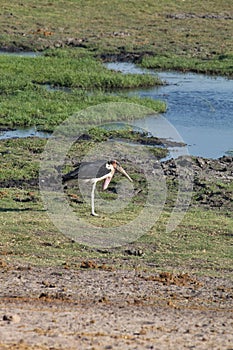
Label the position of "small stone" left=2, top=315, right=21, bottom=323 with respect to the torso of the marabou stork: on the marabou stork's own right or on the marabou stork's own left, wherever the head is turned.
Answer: on the marabou stork's own right

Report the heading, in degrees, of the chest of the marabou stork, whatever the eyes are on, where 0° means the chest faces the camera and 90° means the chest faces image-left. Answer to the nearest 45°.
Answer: approximately 270°
